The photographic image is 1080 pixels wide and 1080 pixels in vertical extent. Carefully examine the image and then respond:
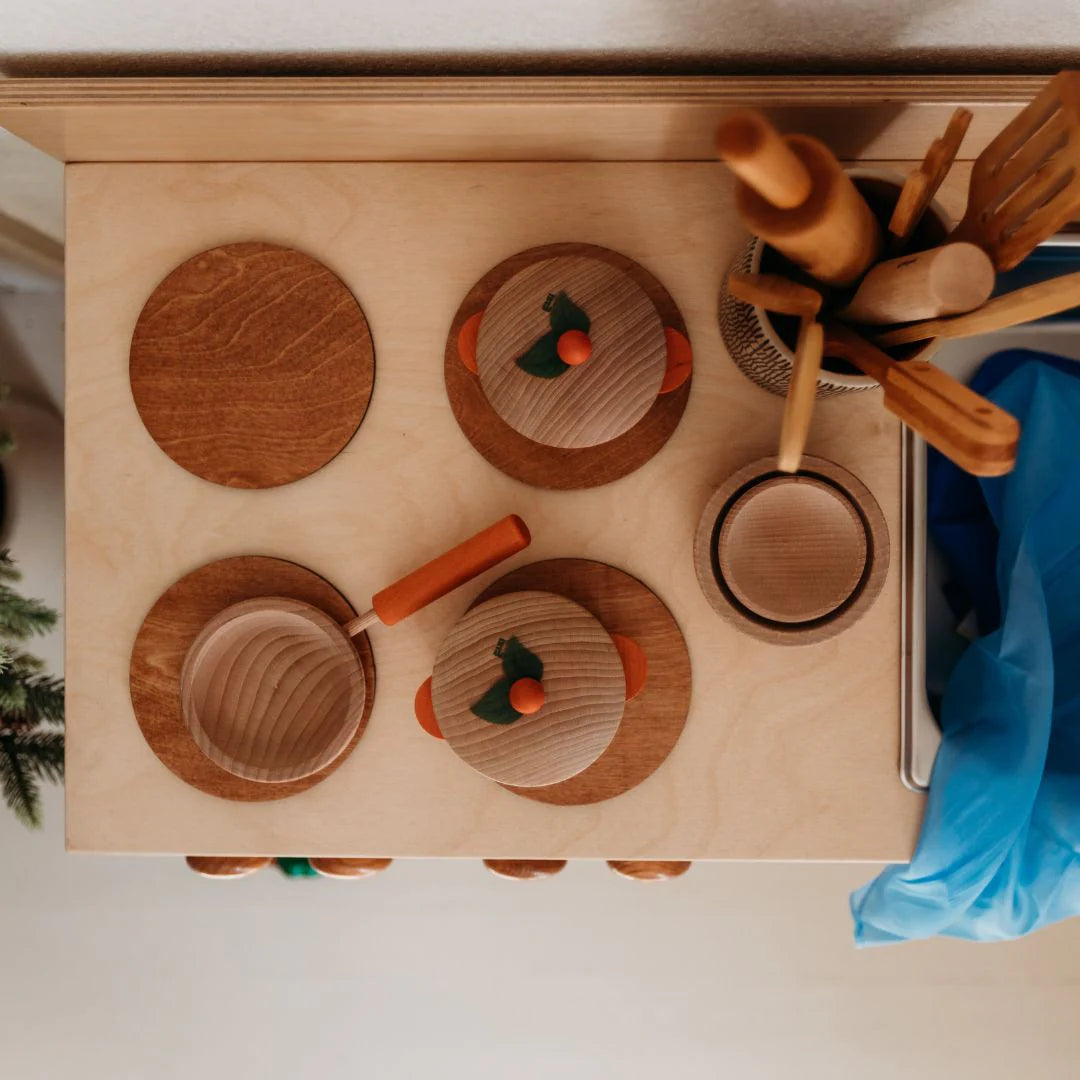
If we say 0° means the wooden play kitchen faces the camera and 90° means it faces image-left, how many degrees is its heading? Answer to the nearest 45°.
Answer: approximately 0°
